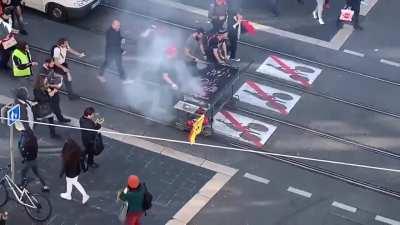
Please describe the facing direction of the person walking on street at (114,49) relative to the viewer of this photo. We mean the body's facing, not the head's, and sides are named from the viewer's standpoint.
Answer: facing to the right of the viewer

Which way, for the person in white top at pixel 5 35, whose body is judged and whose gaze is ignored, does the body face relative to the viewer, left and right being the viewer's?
facing to the right of the viewer

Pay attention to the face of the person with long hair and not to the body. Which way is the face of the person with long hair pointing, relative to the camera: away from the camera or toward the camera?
away from the camera

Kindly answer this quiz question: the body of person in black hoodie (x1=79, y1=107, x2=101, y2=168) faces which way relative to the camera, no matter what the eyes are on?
to the viewer's right
